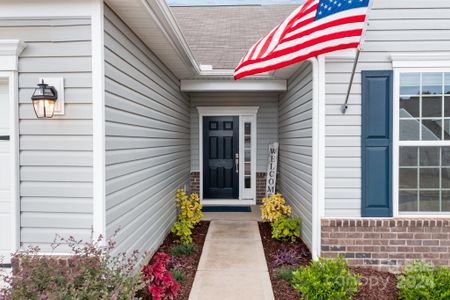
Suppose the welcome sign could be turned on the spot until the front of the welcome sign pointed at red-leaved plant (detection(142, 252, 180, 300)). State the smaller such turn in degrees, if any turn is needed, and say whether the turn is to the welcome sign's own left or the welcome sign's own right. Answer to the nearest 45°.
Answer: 0° — it already faces it

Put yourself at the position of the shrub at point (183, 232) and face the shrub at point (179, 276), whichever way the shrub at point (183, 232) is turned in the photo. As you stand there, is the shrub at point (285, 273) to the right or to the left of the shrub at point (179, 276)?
left

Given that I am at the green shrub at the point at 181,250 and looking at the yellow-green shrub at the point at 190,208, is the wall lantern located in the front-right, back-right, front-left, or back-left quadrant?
back-left

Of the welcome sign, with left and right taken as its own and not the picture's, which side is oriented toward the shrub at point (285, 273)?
front

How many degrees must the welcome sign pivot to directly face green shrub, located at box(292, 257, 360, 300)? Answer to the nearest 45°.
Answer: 0° — it already faces it

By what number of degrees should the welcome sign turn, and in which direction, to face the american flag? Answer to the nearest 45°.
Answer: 0° — it already faces it

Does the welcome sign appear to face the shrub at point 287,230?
yes

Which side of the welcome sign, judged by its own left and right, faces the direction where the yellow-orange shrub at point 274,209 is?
front

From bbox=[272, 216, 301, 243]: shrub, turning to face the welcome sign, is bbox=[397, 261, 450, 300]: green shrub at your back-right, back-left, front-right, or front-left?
back-right

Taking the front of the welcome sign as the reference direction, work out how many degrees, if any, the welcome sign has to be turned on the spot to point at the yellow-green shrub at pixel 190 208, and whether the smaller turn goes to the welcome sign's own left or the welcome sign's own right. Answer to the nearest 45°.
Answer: approximately 45° to the welcome sign's own right

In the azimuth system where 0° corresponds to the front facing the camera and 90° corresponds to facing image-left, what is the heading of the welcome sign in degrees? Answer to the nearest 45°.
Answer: approximately 0°

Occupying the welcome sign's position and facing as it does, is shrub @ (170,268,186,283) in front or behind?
in front

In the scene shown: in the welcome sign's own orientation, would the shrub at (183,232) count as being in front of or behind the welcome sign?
in front

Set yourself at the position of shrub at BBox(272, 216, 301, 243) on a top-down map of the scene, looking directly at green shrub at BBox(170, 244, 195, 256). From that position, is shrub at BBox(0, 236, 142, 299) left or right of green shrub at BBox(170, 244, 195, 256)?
left
